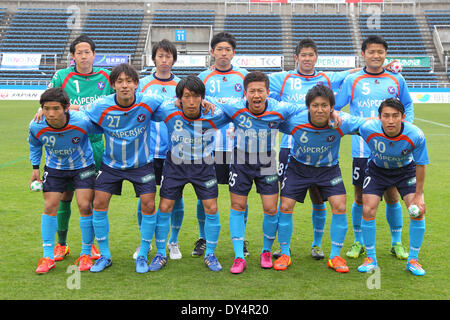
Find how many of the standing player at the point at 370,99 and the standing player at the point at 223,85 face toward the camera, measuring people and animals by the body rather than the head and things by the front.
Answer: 2

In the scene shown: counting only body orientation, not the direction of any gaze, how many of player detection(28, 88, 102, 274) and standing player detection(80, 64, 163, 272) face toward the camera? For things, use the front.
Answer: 2

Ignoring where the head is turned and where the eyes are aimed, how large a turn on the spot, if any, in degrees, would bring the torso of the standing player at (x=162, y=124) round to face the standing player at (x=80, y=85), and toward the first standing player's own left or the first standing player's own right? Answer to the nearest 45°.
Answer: approximately 90° to the first standing player's own right

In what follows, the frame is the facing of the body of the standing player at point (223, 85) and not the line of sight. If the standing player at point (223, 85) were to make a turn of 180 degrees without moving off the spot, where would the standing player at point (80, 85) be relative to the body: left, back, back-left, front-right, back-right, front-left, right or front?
left

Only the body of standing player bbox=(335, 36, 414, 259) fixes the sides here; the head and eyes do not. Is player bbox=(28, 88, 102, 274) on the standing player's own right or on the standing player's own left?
on the standing player's own right

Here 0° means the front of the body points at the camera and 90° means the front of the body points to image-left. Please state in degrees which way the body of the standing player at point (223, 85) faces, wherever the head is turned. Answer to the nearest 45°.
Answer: approximately 0°

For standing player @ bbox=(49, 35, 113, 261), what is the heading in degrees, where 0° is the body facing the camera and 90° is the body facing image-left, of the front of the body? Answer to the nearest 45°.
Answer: approximately 0°
